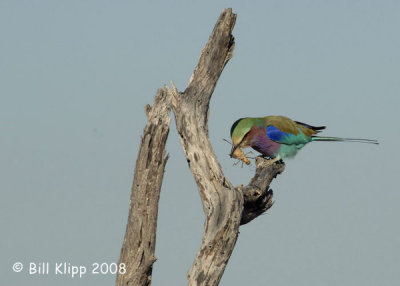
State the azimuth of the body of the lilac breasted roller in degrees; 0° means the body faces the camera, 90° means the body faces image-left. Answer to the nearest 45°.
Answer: approximately 90°
